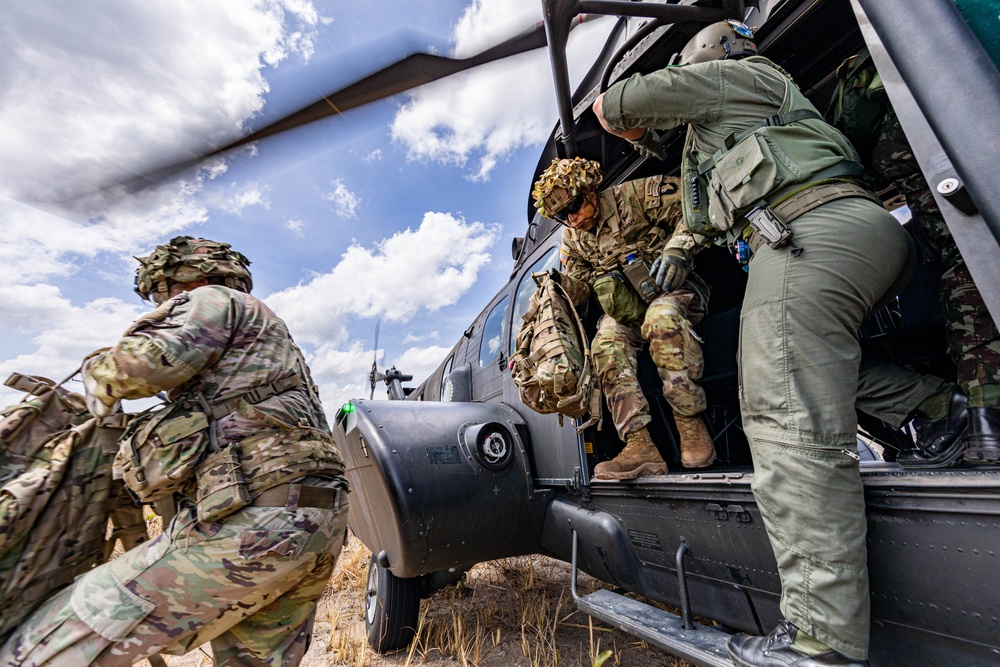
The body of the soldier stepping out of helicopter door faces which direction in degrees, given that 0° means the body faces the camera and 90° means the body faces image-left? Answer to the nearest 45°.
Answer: approximately 45°

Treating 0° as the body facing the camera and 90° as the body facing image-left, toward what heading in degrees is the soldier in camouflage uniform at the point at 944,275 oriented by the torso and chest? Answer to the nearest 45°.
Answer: approximately 90°

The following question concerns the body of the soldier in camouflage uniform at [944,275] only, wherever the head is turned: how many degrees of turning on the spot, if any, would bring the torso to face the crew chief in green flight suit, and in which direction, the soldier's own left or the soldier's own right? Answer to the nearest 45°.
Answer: approximately 45° to the soldier's own left
